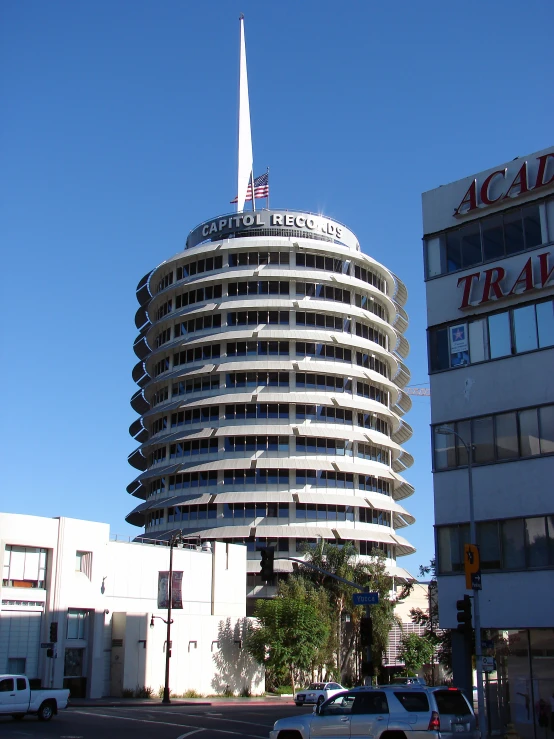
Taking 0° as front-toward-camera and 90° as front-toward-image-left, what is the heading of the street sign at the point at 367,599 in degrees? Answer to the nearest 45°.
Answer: approximately 0°

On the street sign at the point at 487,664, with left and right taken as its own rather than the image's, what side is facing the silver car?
front

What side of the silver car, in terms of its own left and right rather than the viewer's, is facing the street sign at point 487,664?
right

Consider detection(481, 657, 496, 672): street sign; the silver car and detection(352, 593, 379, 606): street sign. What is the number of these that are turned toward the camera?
2

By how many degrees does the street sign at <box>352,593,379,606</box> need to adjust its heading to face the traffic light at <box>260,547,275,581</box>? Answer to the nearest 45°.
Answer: approximately 90° to its right

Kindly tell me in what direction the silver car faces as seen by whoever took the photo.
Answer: facing away from the viewer and to the left of the viewer

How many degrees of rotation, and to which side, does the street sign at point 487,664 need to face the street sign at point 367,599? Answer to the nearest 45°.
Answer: approximately 135° to its right

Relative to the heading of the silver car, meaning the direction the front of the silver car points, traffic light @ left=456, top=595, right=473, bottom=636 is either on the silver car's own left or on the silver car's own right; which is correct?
on the silver car's own right

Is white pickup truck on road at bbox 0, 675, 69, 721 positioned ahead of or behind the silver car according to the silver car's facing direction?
ahead

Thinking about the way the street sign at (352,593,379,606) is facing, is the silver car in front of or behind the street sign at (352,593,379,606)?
in front

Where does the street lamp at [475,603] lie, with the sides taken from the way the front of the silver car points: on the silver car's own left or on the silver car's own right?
on the silver car's own right

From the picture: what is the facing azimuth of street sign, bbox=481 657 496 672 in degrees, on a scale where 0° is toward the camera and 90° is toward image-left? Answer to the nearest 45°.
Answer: approximately 0°
